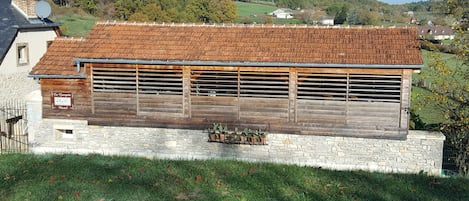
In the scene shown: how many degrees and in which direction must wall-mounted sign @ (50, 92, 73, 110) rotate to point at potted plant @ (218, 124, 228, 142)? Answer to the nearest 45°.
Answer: approximately 45° to its left

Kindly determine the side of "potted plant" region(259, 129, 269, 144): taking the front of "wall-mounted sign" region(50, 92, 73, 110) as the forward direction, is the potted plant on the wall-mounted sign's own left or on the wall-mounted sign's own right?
on the wall-mounted sign's own left

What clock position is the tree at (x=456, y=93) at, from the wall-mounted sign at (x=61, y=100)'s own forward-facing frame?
The tree is roughly at 10 o'clock from the wall-mounted sign.

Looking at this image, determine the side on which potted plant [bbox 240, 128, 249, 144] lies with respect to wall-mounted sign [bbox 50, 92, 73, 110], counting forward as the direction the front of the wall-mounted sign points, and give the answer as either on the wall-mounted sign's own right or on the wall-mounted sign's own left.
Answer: on the wall-mounted sign's own left

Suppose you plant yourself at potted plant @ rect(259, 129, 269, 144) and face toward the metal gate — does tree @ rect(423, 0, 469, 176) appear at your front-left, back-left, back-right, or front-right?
back-right

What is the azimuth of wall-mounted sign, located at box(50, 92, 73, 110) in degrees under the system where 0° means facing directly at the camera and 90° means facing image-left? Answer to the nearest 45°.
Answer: approximately 0°

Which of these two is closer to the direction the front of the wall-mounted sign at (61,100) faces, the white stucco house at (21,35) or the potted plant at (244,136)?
the potted plant
